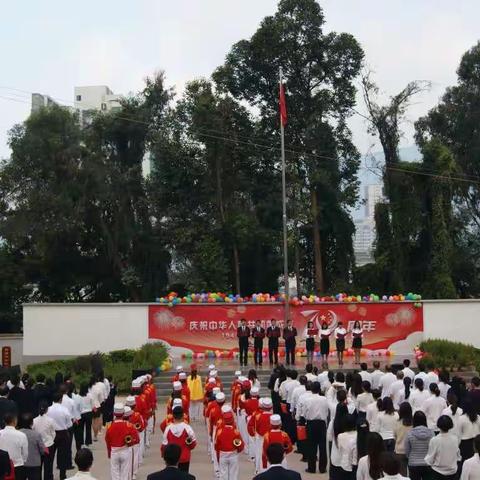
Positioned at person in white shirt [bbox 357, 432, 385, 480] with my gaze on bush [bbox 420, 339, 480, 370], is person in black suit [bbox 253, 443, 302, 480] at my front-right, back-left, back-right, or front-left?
back-left

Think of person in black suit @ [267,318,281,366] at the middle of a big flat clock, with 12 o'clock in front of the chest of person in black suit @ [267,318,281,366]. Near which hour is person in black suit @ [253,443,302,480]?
person in black suit @ [253,443,302,480] is roughly at 12 o'clock from person in black suit @ [267,318,281,366].

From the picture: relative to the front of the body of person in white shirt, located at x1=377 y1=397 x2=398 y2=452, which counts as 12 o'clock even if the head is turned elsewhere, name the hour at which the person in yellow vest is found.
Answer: The person in yellow vest is roughly at 11 o'clock from the person in white shirt.

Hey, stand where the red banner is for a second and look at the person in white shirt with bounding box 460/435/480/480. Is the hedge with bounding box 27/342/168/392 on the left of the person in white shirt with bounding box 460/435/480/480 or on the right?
right

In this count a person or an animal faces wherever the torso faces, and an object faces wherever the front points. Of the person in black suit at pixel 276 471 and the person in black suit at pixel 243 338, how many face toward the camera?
1

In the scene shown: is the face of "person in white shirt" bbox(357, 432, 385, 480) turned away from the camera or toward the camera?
away from the camera

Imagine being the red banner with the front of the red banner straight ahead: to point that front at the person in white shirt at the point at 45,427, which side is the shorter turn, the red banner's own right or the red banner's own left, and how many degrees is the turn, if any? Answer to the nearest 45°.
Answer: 0° — it already faces them

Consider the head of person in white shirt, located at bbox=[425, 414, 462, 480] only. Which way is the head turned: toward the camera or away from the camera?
away from the camera

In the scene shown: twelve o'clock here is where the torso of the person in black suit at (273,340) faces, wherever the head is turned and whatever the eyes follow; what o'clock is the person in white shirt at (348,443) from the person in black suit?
The person in white shirt is roughly at 12 o'clock from the person in black suit.

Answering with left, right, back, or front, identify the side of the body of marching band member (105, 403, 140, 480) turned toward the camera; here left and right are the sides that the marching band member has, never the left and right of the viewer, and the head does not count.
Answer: back

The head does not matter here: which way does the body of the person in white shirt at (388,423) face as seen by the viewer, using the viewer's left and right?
facing away from the viewer

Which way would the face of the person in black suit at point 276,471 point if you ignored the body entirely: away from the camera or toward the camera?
away from the camera

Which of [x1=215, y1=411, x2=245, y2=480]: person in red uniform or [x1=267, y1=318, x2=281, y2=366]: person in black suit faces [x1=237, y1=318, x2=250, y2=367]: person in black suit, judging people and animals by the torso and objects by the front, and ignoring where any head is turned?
the person in red uniform

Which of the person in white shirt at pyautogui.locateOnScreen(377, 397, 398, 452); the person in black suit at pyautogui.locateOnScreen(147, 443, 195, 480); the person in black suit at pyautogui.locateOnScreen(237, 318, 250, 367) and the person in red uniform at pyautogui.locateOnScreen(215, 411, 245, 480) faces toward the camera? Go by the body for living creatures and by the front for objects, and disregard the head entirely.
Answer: the person in black suit at pyautogui.locateOnScreen(237, 318, 250, 367)

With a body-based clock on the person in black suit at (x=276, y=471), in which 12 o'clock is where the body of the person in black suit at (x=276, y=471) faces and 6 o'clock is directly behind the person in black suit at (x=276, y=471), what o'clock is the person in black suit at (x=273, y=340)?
the person in black suit at (x=273, y=340) is roughly at 12 o'clock from the person in black suit at (x=276, y=471).
